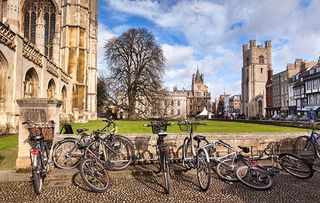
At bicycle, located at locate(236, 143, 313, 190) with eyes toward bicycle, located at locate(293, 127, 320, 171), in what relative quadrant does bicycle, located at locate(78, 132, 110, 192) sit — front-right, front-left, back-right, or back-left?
back-left

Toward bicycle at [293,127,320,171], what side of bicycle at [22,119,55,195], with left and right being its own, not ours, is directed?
right

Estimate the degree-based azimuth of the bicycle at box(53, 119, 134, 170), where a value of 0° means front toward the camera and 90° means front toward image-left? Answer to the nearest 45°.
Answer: approximately 270°

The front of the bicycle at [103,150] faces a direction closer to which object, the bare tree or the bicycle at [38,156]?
the bare tree

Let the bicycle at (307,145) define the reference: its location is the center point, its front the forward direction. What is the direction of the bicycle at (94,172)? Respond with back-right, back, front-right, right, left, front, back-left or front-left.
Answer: front-left

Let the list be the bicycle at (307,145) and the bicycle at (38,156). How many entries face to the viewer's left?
1

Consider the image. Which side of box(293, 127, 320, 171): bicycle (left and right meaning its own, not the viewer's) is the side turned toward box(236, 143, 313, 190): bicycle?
left

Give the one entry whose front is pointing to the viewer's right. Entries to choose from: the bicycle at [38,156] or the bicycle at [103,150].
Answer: the bicycle at [103,150]

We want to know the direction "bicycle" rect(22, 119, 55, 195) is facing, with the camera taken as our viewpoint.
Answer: facing away from the viewer

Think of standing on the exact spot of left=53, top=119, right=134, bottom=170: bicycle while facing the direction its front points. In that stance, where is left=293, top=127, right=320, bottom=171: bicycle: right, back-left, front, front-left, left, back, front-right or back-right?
front

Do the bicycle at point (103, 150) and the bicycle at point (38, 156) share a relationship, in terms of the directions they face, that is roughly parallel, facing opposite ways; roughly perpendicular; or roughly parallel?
roughly perpendicular

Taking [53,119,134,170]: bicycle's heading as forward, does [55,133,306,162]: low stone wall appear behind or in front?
in front
